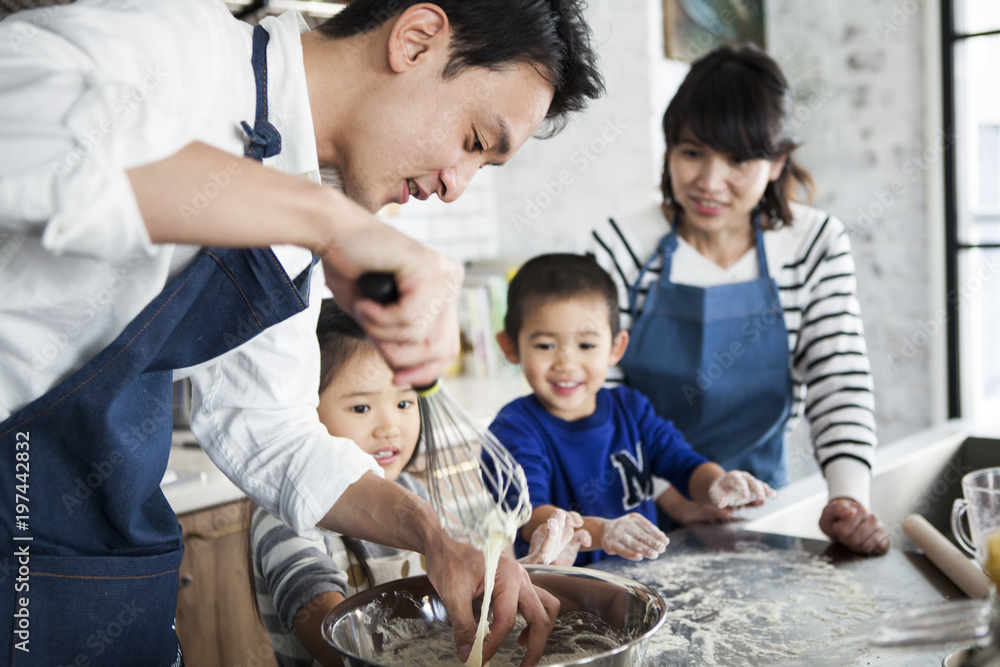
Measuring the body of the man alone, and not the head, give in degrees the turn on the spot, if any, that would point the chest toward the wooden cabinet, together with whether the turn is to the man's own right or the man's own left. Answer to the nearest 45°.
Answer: approximately 90° to the man's own left

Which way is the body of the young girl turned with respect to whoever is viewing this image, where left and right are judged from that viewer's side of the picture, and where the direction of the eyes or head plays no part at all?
facing the viewer and to the right of the viewer

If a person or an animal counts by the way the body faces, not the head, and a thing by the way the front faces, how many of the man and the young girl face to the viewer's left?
0

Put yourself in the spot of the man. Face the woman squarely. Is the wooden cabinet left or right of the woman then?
left

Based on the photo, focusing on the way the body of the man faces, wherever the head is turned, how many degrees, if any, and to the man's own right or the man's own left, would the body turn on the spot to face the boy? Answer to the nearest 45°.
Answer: approximately 45° to the man's own left

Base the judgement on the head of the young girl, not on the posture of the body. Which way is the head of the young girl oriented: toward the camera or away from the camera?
toward the camera

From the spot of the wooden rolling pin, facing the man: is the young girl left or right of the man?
right

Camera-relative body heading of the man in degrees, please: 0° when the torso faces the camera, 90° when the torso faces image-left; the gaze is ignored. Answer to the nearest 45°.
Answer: approximately 270°

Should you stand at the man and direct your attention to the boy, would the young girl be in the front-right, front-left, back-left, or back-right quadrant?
front-left

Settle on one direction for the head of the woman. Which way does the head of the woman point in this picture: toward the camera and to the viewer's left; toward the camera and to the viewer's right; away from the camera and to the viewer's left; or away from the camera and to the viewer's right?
toward the camera and to the viewer's left
